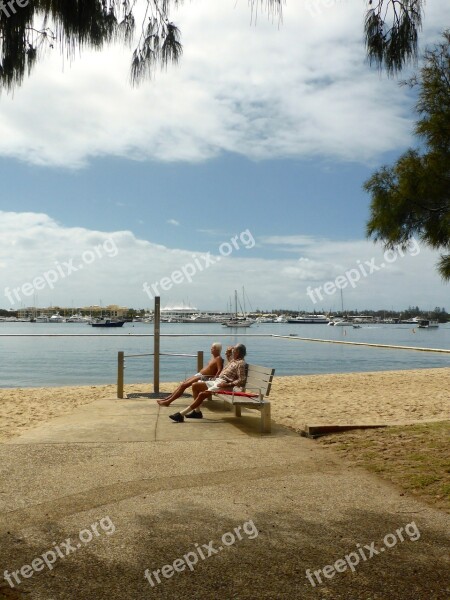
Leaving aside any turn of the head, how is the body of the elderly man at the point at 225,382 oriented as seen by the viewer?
to the viewer's left
